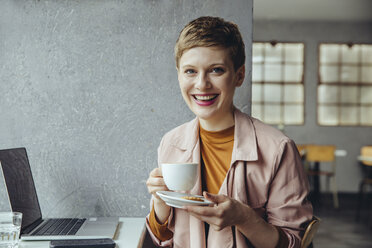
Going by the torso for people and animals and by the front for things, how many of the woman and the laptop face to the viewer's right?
1

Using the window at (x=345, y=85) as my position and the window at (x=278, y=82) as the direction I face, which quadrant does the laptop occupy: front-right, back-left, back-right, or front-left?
front-left

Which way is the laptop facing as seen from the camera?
to the viewer's right

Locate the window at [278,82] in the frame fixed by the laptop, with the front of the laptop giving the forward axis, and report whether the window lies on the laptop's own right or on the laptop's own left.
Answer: on the laptop's own left

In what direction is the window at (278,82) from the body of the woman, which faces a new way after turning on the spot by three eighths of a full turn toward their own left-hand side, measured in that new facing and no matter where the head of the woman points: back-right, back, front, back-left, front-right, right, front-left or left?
left

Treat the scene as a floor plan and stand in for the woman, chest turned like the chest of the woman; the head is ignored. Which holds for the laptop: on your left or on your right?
on your right

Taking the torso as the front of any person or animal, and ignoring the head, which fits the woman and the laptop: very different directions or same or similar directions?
very different directions

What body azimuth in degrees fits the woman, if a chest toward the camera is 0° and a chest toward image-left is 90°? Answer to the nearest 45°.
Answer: approximately 45°
